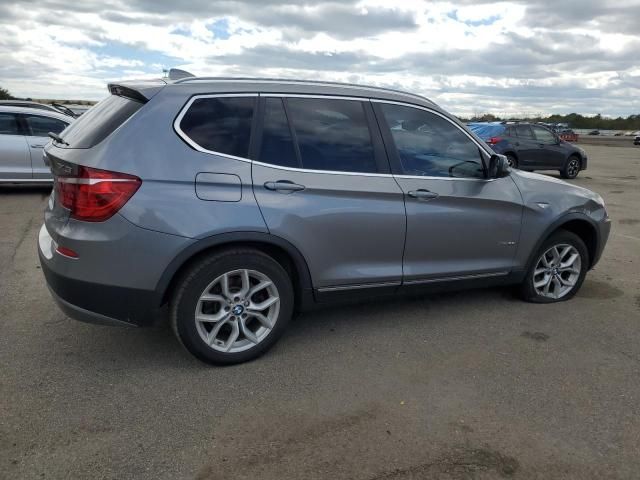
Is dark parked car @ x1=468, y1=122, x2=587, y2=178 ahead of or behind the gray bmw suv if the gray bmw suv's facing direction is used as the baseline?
ahead

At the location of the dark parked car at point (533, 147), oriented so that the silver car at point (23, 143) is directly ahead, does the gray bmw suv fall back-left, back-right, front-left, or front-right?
front-left

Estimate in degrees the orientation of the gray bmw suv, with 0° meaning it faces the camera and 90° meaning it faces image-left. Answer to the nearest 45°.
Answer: approximately 225°

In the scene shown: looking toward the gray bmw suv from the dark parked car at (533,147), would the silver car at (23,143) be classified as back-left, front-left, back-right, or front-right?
front-right

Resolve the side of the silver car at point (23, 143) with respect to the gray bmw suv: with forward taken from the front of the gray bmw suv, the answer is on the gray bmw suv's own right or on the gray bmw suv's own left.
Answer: on the gray bmw suv's own left

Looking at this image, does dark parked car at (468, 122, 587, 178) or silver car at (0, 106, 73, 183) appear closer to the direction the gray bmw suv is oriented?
the dark parked car
